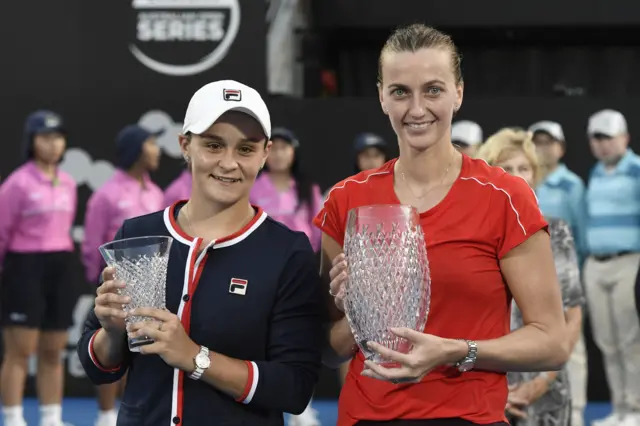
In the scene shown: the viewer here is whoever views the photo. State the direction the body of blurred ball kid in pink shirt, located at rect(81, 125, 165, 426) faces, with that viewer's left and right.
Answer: facing the viewer and to the right of the viewer

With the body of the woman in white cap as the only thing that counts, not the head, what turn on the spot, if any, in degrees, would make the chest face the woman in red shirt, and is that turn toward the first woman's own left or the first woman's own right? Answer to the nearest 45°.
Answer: approximately 90° to the first woman's own left

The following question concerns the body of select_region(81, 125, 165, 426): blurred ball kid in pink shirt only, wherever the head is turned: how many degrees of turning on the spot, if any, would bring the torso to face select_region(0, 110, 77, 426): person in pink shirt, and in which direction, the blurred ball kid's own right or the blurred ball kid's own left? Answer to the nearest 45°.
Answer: approximately 135° to the blurred ball kid's own right

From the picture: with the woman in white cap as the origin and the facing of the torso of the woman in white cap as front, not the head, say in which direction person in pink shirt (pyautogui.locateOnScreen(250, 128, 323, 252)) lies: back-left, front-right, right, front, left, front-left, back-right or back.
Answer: back

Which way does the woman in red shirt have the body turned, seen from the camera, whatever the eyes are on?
toward the camera

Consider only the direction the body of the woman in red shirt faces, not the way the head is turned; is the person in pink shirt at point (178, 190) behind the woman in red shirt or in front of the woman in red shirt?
behind

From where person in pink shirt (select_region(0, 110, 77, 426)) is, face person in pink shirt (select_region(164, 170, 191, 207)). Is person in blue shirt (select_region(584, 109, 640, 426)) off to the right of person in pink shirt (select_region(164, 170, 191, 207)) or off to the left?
right

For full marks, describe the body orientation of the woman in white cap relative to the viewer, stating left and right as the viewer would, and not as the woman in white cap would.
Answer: facing the viewer

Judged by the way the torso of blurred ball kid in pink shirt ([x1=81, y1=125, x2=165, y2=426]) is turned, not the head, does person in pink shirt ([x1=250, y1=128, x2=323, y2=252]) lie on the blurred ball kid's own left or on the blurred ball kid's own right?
on the blurred ball kid's own left

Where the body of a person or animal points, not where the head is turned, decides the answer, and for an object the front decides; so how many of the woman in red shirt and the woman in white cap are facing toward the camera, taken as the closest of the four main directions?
2
